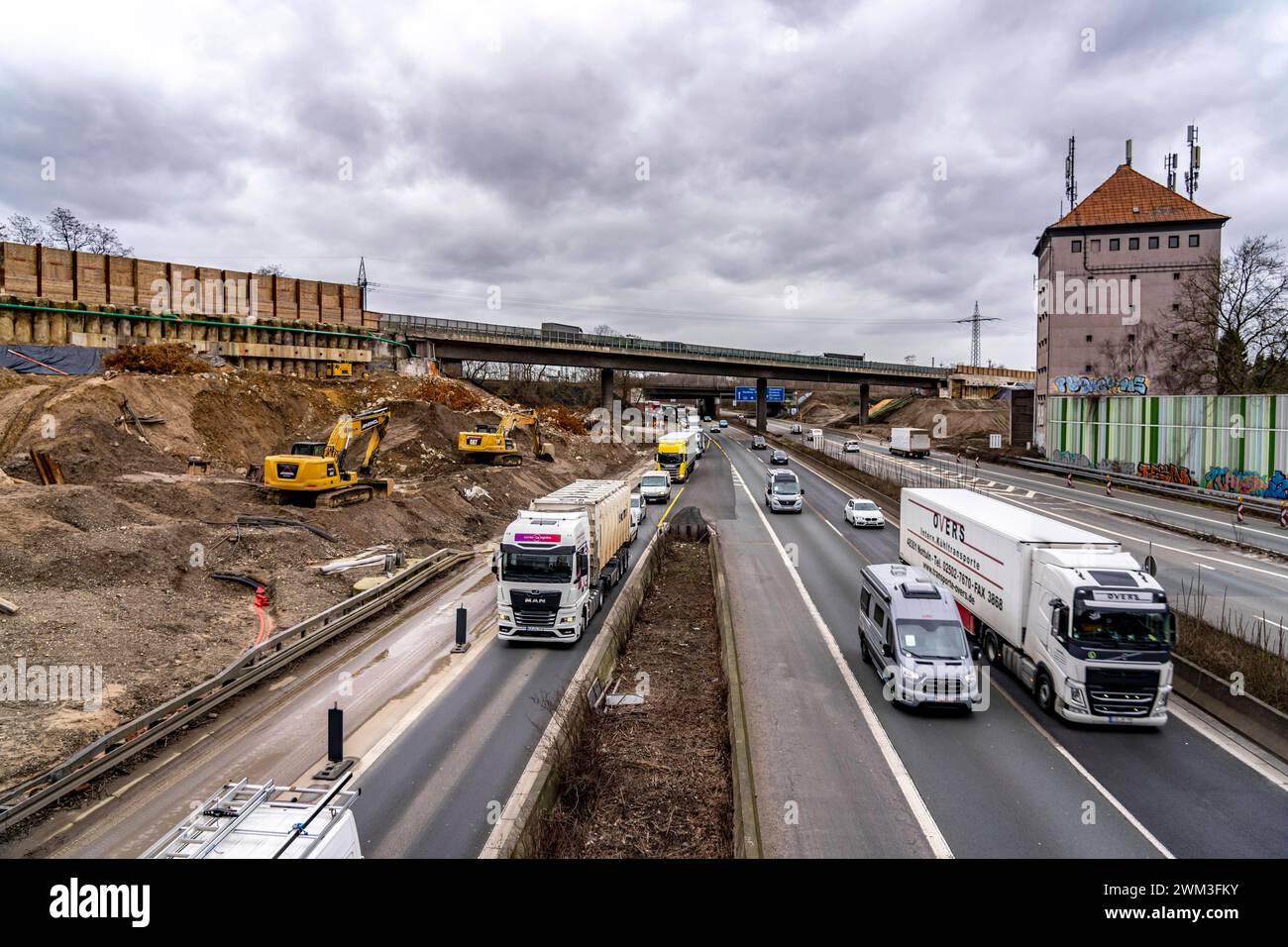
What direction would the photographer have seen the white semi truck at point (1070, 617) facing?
facing the viewer and to the right of the viewer

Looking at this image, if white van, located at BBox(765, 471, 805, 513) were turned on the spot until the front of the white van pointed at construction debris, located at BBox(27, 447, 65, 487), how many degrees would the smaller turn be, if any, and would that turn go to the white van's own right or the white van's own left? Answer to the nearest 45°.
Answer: approximately 45° to the white van's own right

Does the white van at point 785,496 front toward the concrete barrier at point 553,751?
yes

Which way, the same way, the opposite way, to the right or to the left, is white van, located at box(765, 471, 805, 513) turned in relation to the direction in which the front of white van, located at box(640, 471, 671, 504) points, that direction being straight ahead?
the same way

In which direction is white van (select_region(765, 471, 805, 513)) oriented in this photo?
toward the camera

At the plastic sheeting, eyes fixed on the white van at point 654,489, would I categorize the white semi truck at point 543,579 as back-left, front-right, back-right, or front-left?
front-right

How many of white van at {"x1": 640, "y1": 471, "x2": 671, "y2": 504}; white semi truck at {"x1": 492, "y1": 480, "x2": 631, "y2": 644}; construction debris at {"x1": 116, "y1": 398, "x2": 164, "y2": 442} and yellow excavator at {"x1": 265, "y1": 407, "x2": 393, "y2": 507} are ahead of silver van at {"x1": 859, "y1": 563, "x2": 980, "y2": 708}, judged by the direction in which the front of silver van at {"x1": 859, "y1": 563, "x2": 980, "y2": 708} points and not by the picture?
0

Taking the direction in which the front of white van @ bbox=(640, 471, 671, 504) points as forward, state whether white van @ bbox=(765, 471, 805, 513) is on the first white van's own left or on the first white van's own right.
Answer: on the first white van's own left

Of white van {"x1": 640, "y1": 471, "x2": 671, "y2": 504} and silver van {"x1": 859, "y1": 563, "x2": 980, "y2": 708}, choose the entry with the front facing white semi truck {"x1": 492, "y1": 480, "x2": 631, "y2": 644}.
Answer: white van {"x1": 640, "y1": 471, "x2": 671, "y2": 504}

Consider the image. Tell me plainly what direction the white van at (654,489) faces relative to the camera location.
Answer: facing the viewer

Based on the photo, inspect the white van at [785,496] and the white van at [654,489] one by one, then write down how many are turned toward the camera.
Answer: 2

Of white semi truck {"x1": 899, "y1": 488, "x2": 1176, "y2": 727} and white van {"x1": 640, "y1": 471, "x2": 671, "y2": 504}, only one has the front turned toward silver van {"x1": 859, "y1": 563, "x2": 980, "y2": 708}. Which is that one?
white van {"x1": 640, "y1": 471, "x2": 671, "y2": 504}

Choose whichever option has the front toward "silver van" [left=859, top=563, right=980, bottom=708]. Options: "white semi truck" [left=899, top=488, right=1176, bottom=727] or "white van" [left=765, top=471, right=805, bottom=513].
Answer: "white van" [left=765, top=471, right=805, bottom=513]

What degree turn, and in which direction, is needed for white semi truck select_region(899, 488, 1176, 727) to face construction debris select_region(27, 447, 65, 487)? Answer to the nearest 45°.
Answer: approximately 135° to its right

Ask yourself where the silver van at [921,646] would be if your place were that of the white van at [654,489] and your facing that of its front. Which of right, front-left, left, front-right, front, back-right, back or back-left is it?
front

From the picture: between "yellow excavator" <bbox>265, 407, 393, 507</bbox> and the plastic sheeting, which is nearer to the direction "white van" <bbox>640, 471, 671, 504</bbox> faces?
the yellow excavator

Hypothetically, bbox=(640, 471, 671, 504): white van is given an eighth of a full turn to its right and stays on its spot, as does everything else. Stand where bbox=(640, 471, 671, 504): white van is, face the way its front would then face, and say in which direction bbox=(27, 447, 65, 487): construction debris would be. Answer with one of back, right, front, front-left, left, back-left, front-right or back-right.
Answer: front
